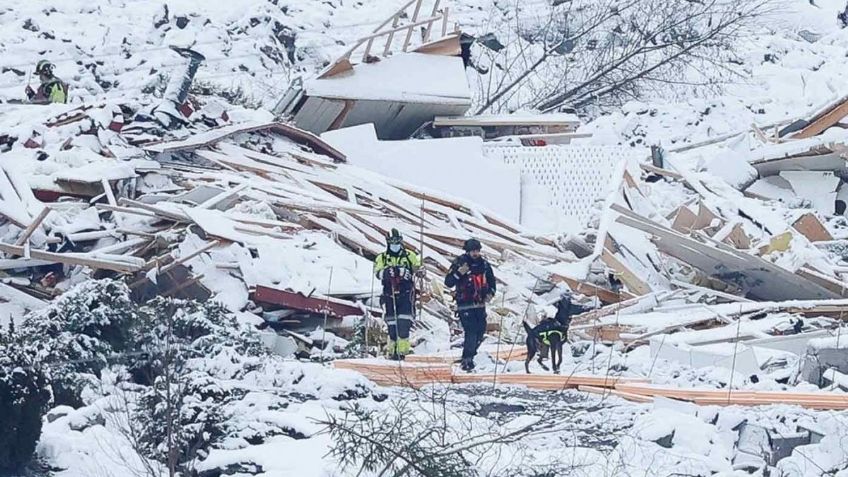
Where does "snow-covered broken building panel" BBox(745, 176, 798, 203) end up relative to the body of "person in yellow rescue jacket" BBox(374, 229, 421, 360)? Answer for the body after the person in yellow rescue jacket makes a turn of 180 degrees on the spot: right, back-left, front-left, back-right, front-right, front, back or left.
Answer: front-right

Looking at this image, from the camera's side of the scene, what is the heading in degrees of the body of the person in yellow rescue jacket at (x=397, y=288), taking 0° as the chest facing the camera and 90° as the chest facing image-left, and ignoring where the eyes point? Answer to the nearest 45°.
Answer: approximately 0°

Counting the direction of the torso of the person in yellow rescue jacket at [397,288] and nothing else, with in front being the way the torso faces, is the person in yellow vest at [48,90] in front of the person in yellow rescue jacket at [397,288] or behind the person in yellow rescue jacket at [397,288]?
behind

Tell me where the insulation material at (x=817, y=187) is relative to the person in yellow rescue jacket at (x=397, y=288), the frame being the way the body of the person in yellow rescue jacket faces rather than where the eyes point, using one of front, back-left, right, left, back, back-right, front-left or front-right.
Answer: back-left

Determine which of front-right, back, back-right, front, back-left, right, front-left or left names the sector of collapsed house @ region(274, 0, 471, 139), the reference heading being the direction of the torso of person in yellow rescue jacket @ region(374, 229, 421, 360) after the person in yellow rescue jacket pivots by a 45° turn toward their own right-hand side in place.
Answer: back-right

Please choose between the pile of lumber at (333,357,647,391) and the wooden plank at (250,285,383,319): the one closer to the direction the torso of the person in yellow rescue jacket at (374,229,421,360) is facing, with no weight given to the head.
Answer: the pile of lumber

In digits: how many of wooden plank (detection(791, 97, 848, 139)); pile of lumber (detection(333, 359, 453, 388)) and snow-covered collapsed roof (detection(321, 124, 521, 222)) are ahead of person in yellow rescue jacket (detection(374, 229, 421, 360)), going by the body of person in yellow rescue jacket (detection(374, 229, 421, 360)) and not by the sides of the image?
1

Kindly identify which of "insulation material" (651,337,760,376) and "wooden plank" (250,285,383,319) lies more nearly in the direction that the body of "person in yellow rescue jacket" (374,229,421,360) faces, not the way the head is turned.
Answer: the insulation material

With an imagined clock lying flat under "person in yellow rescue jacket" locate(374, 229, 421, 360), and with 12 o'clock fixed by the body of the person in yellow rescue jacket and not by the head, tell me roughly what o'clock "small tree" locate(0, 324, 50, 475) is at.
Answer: The small tree is roughly at 1 o'clock from the person in yellow rescue jacket.

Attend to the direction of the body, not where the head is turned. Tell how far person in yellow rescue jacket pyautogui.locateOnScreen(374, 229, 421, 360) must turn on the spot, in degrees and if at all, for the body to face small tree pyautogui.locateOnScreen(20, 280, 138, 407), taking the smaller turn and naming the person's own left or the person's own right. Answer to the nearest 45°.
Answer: approximately 45° to the person's own right

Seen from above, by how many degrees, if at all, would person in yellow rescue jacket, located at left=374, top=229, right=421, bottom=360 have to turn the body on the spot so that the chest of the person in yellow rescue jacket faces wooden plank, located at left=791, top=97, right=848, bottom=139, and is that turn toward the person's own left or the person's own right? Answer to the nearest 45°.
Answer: approximately 135° to the person's own left
